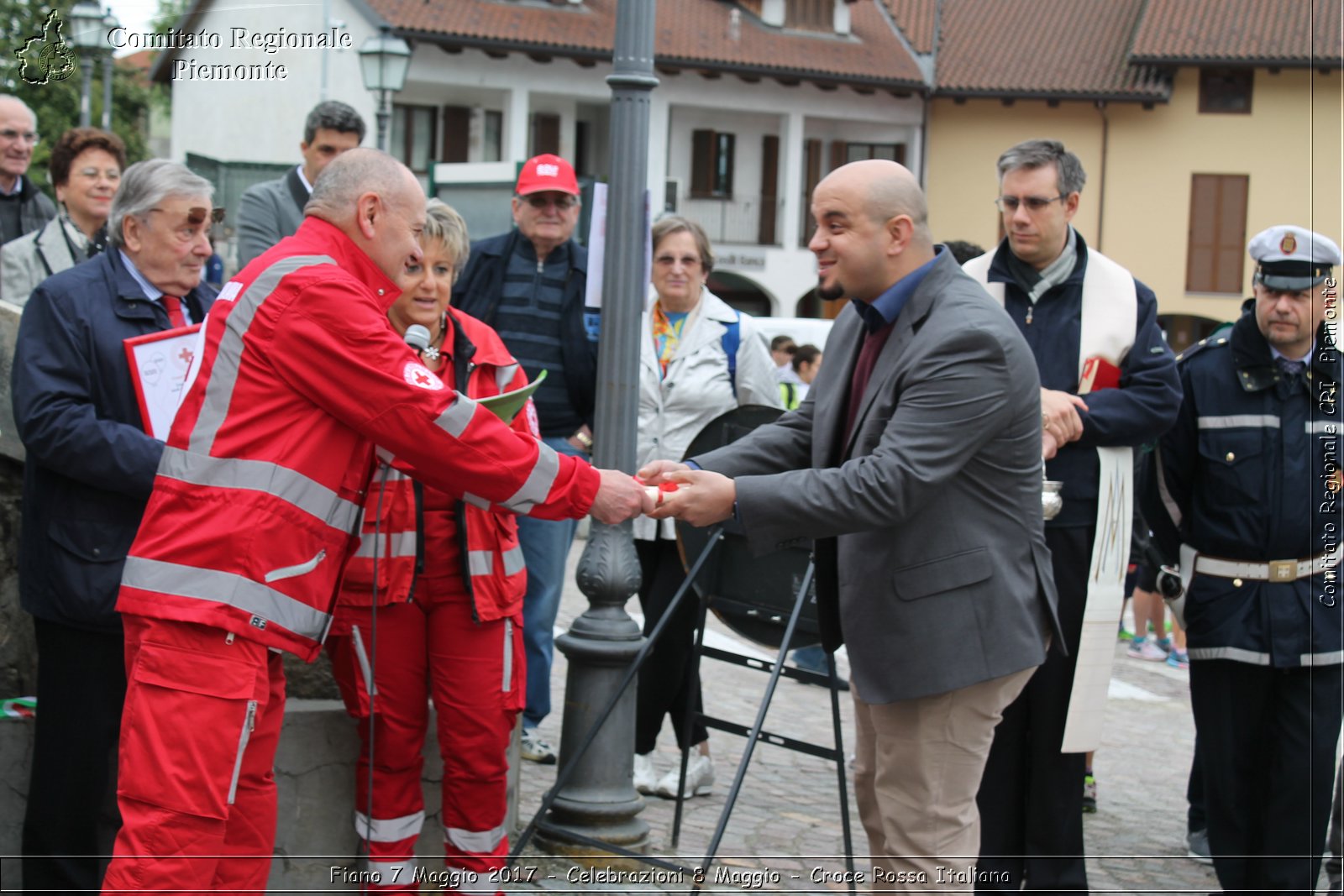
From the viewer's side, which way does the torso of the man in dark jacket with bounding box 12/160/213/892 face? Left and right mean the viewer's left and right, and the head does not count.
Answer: facing the viewer and to the right of the viewer

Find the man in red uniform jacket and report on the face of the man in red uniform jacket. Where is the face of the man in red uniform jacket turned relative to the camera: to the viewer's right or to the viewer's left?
to the viewer's right

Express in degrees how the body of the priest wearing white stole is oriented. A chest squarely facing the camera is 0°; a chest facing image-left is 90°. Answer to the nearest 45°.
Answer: approximately 45°

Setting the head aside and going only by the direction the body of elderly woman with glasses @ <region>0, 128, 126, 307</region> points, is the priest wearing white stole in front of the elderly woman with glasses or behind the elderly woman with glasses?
in front

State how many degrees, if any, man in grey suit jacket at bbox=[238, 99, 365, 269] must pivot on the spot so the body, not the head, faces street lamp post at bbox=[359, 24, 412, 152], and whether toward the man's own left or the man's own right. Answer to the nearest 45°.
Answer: approximately 135° to the man's own left

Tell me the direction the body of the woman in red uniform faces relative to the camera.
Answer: toward the camera

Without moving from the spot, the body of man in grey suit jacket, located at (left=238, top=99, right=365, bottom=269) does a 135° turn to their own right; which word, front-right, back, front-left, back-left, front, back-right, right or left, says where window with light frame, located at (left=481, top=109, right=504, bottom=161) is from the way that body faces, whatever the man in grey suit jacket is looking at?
right

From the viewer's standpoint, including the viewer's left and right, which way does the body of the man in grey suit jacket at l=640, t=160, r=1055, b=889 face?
facing to the left of the viewer

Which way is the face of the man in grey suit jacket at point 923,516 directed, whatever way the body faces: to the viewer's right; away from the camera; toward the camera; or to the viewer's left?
to the viewer's left

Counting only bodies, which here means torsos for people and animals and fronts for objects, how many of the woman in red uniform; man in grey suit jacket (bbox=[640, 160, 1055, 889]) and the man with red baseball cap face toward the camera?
2

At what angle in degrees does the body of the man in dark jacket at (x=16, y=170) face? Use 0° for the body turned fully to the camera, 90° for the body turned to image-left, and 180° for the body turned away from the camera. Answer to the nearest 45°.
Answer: approximately 315°

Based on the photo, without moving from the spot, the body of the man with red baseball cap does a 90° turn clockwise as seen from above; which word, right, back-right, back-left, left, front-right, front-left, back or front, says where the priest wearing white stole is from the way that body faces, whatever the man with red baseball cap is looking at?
back-left

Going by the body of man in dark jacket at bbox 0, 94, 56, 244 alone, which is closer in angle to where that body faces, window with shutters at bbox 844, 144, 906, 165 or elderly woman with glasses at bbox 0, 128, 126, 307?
the elderly woman with glasses

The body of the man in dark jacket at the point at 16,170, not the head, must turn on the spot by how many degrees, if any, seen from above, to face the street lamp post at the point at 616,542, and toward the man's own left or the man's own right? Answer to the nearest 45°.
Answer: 0° — they already face it

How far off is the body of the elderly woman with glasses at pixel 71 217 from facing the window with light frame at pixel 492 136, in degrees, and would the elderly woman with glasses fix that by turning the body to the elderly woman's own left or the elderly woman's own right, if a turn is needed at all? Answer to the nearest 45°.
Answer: approximately 135° to the elderly woman's own left
